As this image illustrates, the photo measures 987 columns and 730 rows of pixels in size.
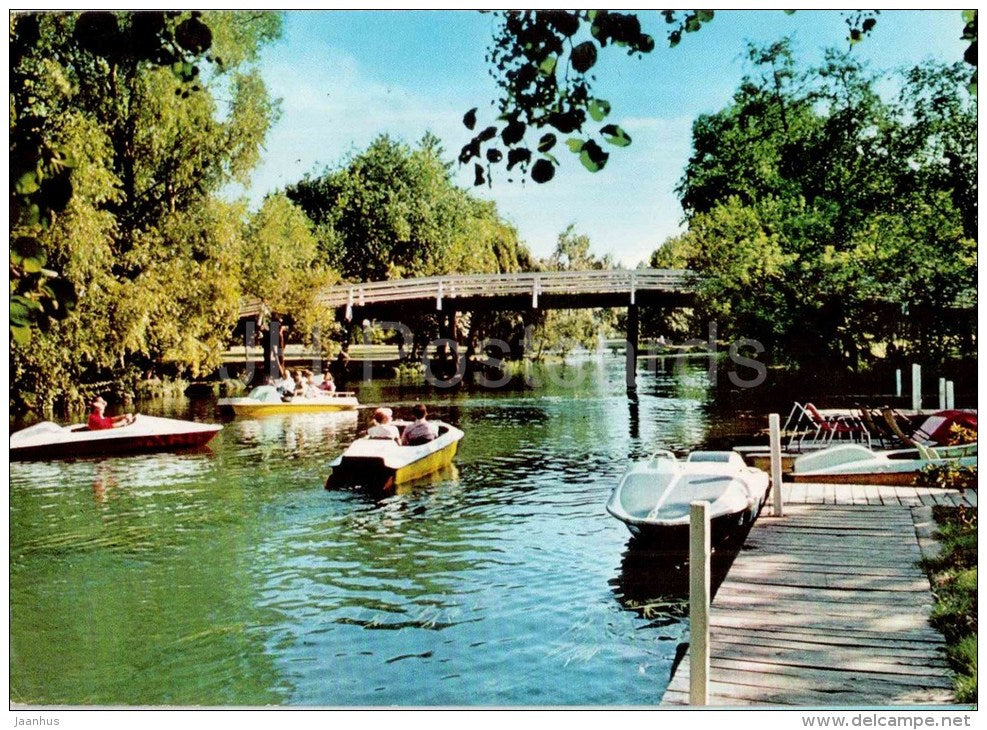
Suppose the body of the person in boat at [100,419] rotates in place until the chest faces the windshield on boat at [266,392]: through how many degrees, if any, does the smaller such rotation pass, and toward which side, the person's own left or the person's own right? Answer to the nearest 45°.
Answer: approximately 45° to the person's own left

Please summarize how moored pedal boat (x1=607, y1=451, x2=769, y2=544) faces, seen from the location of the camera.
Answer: facing the viewer and to the left of the viewer

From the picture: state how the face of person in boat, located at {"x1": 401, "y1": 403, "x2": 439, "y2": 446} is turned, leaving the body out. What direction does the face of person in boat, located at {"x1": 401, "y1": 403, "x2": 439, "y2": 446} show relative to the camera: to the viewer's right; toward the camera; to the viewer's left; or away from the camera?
away from the camera

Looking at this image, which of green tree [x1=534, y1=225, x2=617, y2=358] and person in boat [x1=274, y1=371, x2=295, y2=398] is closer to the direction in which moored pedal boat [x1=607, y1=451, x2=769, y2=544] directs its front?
the person in boat

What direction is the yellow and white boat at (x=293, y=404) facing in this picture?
to the viewer's left

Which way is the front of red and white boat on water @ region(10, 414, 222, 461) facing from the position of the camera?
facing to the right of the viewer

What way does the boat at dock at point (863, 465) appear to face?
to the viewer's left

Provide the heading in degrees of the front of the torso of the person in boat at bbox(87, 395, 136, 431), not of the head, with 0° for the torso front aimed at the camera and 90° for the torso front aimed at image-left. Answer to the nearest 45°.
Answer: approximately 270°

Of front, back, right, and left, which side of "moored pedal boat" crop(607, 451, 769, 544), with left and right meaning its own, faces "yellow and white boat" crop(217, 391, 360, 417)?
right

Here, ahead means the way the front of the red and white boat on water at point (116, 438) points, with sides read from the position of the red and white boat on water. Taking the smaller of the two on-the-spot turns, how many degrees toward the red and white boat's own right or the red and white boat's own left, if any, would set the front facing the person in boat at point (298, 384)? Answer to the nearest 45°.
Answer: approximately 45° to the red and white boat's own left

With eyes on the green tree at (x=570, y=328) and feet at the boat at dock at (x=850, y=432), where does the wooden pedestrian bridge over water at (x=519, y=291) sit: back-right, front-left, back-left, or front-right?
front-left

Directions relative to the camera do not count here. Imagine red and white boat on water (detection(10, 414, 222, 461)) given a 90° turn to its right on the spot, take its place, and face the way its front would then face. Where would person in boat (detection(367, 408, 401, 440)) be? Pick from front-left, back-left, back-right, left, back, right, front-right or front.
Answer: left
